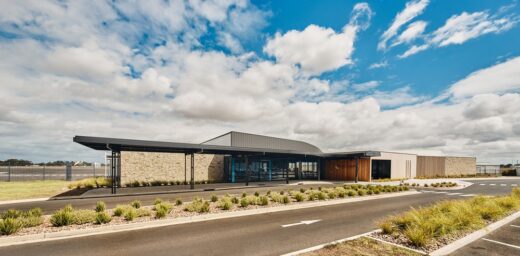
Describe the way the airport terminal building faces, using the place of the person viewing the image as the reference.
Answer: facing the viewer and to the right of the viewer

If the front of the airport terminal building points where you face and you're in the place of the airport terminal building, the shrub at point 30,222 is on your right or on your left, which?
on your right

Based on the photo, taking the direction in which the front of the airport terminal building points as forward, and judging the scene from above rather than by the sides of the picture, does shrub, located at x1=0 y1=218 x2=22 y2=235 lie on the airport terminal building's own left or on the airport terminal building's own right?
on the airport terminal building's own right

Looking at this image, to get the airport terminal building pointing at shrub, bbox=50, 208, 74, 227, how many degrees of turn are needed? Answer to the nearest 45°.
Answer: approximately 45° to its right

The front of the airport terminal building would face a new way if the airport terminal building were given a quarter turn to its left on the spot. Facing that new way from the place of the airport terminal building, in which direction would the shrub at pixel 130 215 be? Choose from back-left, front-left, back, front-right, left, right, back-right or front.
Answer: back-right

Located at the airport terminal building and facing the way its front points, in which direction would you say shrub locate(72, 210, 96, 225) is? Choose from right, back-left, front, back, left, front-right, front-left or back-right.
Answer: front-right

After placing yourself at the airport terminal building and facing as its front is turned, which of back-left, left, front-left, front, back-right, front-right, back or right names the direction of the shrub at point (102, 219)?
front-right

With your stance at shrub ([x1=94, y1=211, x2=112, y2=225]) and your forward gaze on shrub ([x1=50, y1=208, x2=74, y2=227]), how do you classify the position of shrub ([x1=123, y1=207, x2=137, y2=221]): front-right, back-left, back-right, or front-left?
back-right
